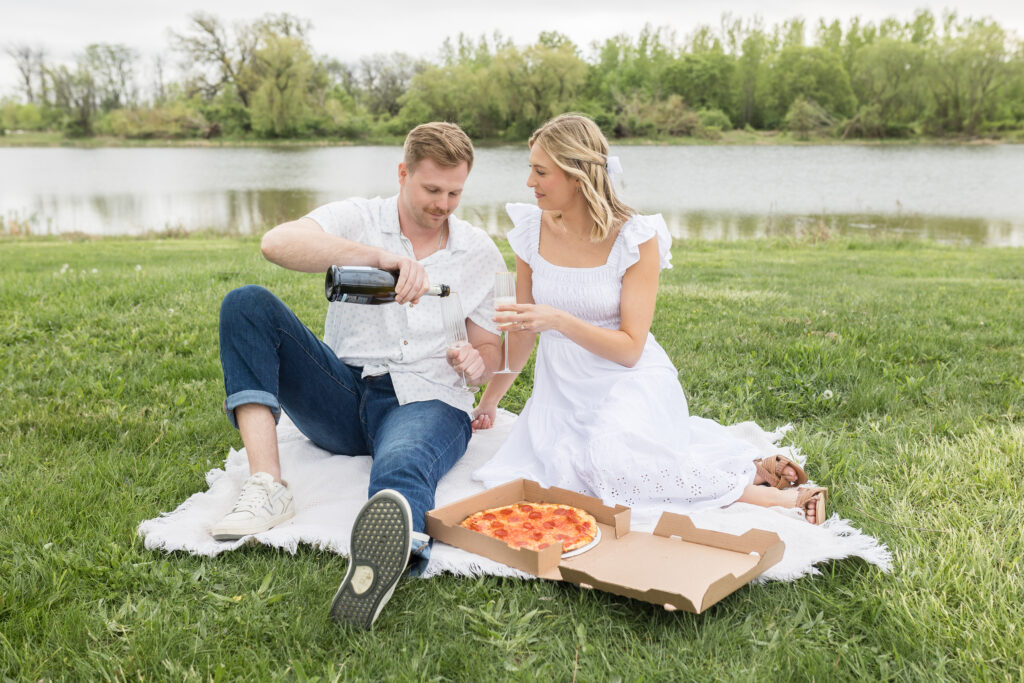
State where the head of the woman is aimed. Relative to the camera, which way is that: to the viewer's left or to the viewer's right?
to the viewer's left

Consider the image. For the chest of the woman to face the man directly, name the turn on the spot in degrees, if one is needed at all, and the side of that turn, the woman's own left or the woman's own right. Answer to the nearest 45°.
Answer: approximately 45° to the woman's own right

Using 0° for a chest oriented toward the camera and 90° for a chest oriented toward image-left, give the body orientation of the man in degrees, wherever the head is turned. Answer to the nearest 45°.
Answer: approximately 0°

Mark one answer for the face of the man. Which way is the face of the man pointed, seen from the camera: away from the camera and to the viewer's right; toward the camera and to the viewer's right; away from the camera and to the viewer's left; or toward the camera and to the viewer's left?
toward the camera and to the viewer's right

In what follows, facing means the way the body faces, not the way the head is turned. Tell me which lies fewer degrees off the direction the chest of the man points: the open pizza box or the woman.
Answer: the open pizza box

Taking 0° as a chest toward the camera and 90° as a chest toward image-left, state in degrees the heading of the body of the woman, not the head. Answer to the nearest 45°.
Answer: approximately 45°

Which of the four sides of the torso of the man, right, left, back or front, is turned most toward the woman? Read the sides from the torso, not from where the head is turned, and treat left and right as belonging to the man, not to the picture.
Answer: left
